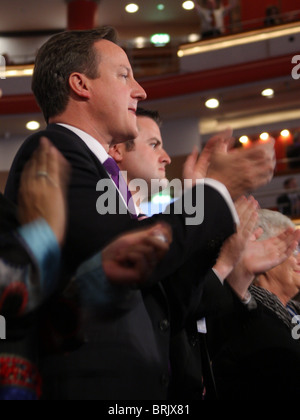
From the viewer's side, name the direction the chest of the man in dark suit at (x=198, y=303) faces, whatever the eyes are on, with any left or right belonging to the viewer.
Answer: facing to the right of the viewer

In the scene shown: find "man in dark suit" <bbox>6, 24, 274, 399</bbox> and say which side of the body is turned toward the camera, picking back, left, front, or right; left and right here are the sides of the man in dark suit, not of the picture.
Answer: right

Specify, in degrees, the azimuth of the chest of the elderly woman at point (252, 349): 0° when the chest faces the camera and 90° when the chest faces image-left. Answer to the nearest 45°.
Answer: approximately 270°

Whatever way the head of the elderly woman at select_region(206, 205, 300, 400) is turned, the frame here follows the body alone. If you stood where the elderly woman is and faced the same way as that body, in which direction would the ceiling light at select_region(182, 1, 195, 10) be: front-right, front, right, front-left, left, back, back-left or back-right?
left

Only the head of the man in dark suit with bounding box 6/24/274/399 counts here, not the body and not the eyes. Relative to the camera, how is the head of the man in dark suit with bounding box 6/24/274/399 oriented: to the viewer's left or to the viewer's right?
to the viewer's right

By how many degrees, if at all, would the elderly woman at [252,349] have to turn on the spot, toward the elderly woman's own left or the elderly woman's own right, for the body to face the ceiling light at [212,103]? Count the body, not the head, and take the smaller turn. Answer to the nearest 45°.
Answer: approximately 90° to the elderly woman's own left

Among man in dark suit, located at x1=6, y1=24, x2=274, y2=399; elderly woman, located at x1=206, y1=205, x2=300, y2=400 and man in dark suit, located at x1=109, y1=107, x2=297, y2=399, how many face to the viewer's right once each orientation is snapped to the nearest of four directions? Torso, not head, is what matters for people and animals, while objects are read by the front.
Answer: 3

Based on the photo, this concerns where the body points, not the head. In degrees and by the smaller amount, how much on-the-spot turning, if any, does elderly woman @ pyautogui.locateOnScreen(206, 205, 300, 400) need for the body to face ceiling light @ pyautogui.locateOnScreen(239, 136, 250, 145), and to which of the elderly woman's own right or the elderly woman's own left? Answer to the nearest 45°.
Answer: approximately 90° to the elderly woman's own left

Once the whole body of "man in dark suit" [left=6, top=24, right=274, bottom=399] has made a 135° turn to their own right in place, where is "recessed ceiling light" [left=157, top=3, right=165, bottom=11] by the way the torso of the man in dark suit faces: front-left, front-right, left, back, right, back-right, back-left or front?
back-right

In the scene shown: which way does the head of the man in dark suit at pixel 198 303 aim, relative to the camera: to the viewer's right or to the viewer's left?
to the viewer's right

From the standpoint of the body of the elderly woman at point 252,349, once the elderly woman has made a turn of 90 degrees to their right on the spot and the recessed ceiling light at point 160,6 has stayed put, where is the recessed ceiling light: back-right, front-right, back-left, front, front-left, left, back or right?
back
